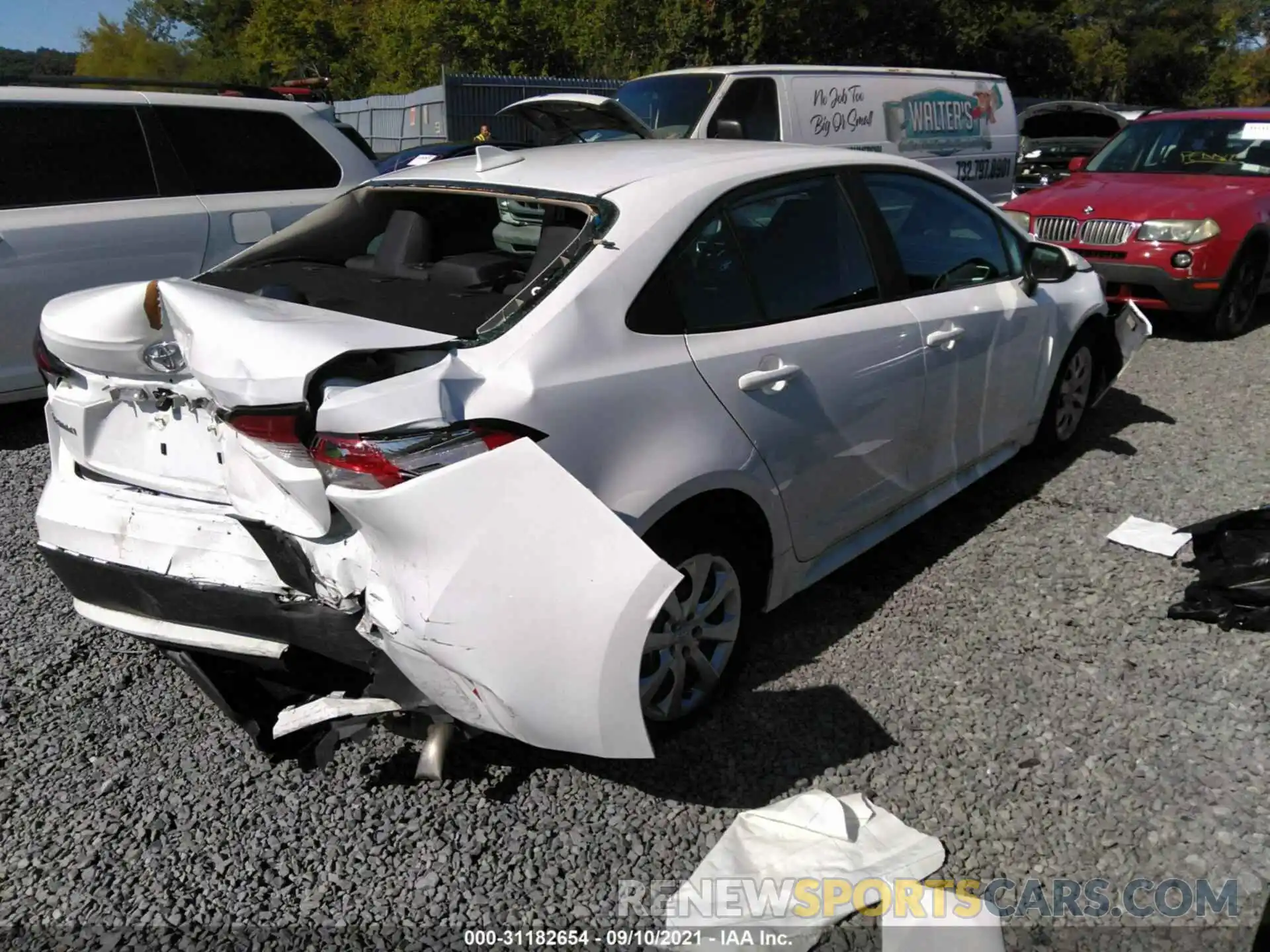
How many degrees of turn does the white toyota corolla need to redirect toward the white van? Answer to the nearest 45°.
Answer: approximately 45° to its left

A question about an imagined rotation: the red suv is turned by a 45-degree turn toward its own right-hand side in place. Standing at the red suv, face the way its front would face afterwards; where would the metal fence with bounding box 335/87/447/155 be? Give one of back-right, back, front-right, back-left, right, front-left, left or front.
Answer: front-right

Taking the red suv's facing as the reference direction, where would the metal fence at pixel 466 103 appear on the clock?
The metal fence is roughly at 3 o'clock from the red suv.

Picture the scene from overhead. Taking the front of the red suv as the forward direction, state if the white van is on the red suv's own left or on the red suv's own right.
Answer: on the red suv's own right

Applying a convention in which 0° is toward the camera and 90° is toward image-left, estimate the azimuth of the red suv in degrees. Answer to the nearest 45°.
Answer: approximately 45°

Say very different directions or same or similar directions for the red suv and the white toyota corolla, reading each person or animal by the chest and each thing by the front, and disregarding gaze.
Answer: very different directions

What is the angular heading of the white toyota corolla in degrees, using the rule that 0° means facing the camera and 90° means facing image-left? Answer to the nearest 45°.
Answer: approximately 225°

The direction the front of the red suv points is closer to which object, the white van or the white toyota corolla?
the white toyota corolla

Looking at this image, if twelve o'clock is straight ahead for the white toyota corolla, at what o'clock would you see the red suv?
The red suv is roughly at 12 o'clock from the white toyota corolla.

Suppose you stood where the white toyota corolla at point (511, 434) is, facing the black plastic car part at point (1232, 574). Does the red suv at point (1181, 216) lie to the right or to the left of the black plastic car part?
left
